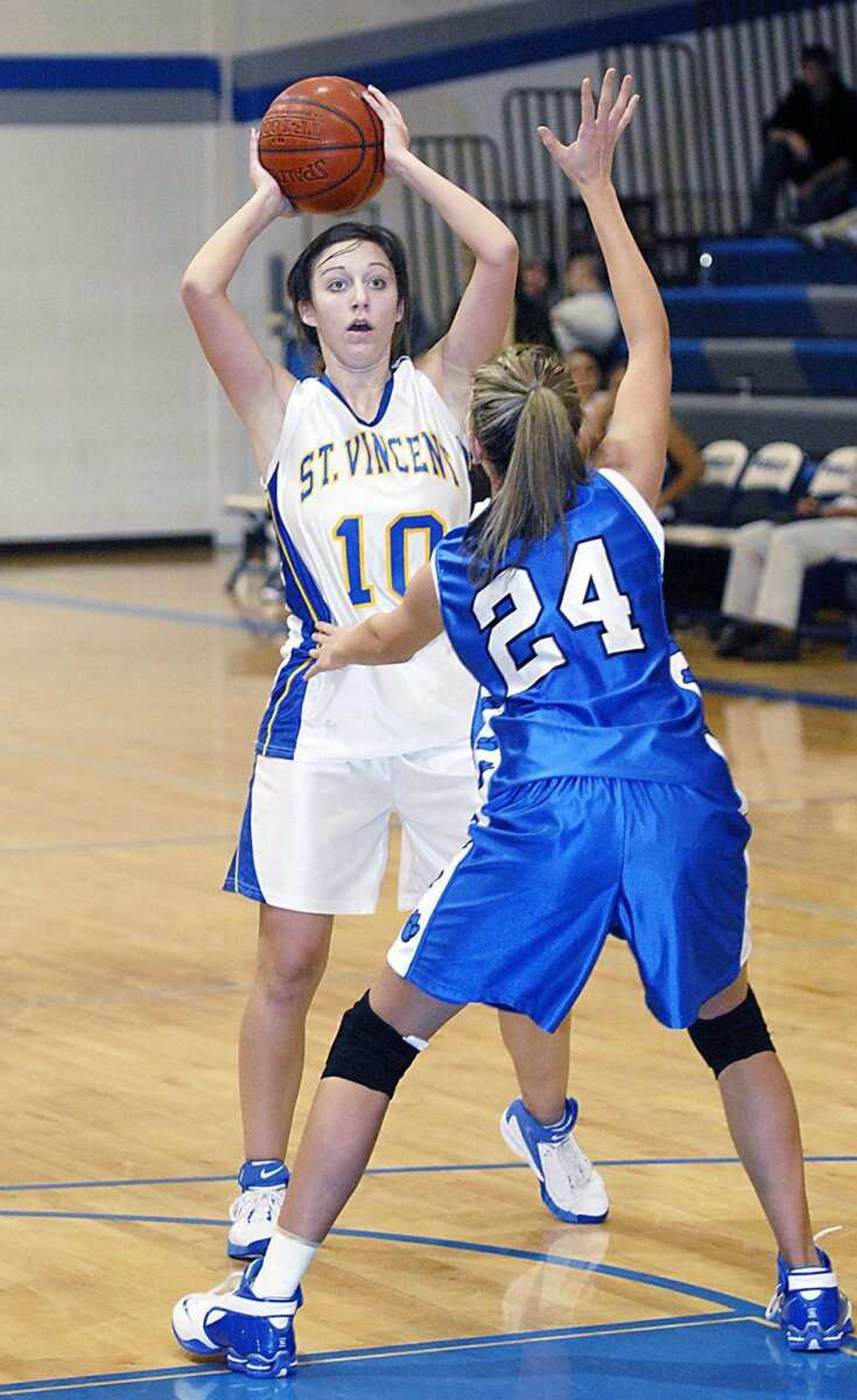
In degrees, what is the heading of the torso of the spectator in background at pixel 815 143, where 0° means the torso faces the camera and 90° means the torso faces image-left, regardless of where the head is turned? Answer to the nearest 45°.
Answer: approximately 45°

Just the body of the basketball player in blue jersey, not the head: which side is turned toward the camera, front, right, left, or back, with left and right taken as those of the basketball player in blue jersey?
back

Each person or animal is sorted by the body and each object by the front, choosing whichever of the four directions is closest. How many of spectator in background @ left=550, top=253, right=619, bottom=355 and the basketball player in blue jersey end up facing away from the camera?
1

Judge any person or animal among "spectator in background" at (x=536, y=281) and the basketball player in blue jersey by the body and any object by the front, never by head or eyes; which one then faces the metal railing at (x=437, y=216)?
the basketball player in blue jersey

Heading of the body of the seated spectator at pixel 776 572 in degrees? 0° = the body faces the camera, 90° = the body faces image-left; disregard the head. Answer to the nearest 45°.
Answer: approximately 45°

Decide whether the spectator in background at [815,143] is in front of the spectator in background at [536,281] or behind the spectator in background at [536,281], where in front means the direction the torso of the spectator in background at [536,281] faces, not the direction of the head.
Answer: behind

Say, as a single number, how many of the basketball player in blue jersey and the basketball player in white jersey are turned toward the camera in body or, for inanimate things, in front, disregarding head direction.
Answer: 1

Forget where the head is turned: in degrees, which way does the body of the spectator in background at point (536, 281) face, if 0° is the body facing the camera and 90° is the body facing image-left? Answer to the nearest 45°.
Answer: approximately 45°
